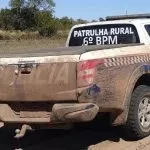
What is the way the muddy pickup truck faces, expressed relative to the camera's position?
facing away from the viewer and to the right of the viewer
